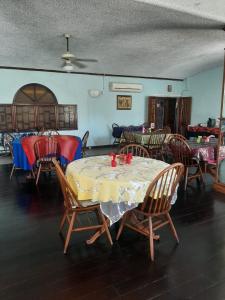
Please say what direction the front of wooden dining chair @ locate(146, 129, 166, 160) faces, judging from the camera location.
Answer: facing away from the viewer and to the left of the viewer

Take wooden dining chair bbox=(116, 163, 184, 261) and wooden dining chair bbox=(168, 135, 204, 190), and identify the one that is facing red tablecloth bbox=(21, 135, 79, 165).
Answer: wooden dining chair bbox=(116, 163, 184, 261)

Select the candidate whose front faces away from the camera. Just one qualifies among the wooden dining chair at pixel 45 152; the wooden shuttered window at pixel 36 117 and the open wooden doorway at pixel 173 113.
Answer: the wooden dining chair

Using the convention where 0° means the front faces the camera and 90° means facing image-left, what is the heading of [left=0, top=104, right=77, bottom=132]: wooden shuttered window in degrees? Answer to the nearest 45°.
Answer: approximately 0°

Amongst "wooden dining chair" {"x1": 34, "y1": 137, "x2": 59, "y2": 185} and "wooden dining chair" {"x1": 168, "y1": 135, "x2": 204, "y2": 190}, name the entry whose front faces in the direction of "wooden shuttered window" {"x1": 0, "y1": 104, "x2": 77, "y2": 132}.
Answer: "wooden dining chair" {"x1": 34, "y1": 137, "x2": 59, "y2": 185}

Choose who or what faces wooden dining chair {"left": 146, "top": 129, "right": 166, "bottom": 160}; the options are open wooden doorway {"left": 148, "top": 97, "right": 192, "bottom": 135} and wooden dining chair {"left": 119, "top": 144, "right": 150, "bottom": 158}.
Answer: the open wooden doorway

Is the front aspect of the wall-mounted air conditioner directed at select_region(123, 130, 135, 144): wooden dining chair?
yes

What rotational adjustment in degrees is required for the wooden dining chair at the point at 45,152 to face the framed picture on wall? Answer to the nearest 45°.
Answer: approximately 45° to its right

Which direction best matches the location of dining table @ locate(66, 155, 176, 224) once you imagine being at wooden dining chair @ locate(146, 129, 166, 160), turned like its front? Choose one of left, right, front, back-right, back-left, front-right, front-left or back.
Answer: back-left

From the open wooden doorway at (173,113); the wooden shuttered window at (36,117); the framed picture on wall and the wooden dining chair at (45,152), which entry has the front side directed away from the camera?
the wooden dining chair

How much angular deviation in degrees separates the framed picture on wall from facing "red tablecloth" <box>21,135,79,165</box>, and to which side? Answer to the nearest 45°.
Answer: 0° — it already faces it

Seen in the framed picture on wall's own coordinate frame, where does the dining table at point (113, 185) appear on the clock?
The dining table is roughly at 12 o'clock from the framed picture on wall.
